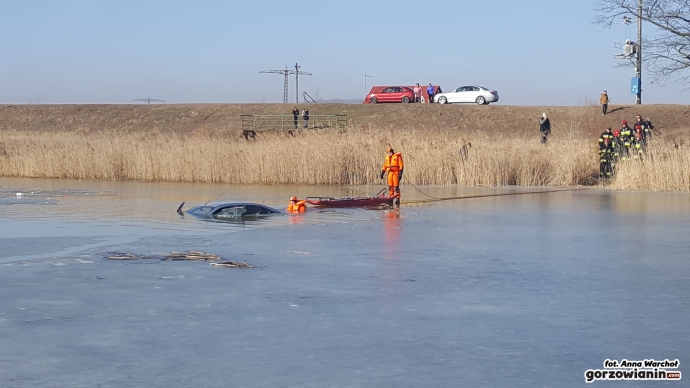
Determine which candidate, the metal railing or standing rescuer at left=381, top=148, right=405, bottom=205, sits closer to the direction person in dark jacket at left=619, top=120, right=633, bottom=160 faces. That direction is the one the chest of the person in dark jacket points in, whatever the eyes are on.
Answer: the standing rescuer

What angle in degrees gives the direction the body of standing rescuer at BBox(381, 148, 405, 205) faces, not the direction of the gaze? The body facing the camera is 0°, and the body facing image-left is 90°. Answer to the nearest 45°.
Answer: approximately 45°

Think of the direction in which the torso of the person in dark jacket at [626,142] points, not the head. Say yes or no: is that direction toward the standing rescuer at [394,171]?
yes

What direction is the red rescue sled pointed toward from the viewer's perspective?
to the viewer's left
